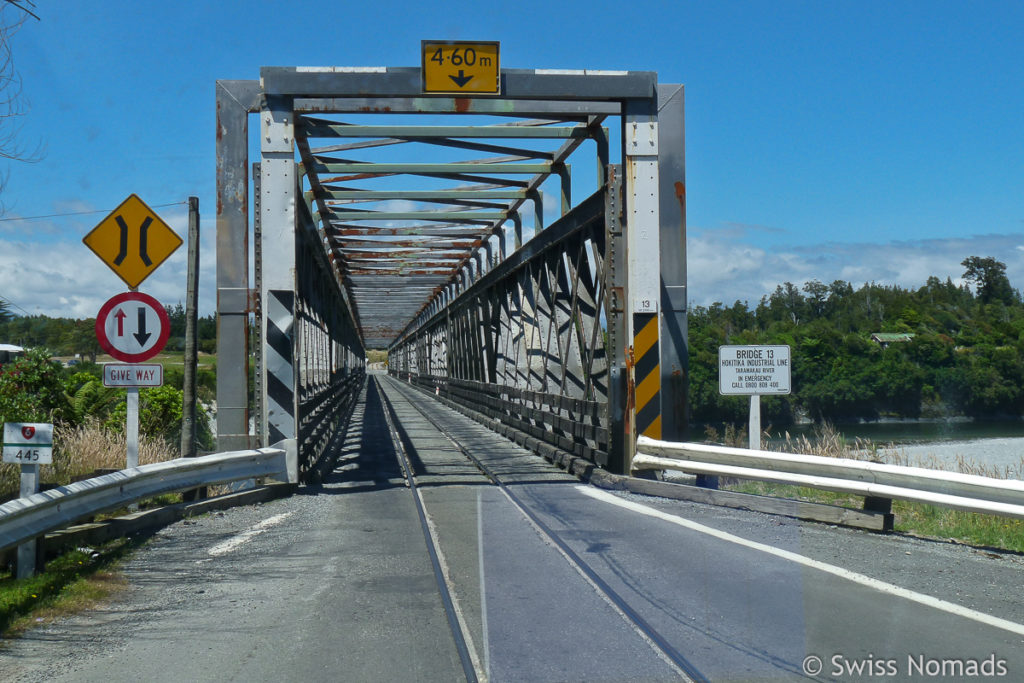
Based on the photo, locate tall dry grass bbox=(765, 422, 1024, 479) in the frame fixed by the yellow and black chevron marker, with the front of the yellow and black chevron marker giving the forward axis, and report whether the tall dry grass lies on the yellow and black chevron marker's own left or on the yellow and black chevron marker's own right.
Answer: on the yellow and black chevron marker's own left

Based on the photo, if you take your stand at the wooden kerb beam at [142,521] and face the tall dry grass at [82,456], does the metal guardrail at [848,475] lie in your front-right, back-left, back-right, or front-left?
back-right

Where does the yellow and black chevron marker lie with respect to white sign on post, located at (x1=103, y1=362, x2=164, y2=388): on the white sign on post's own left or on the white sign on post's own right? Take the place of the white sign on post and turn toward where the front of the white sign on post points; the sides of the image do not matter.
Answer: on the white sign on post's own left
